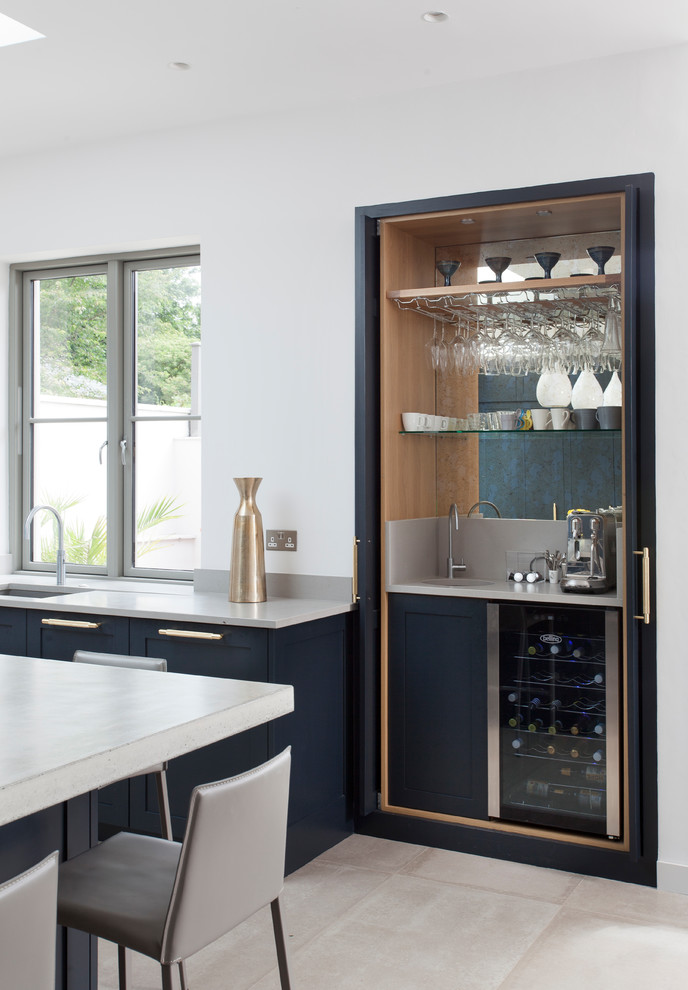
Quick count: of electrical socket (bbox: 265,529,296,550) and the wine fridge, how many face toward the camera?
2

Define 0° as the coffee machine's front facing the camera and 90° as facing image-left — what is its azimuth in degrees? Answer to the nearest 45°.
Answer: approximately 0°

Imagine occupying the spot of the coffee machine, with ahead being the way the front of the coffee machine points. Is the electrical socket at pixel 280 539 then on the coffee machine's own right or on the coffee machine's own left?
on the coffee machine's own right

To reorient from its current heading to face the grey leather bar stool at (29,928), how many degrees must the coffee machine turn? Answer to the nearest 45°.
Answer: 0° — it already faces it

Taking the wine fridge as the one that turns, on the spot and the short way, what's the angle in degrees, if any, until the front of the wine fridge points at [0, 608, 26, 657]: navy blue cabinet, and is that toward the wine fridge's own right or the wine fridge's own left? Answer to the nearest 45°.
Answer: approximately 90° to the wine fridge's own right

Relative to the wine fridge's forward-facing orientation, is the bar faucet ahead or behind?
behind

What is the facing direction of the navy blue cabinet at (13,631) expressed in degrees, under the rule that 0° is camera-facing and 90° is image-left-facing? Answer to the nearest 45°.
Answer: approximately 45°

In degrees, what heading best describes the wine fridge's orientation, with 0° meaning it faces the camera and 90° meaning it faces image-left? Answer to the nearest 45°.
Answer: approximately 0°
